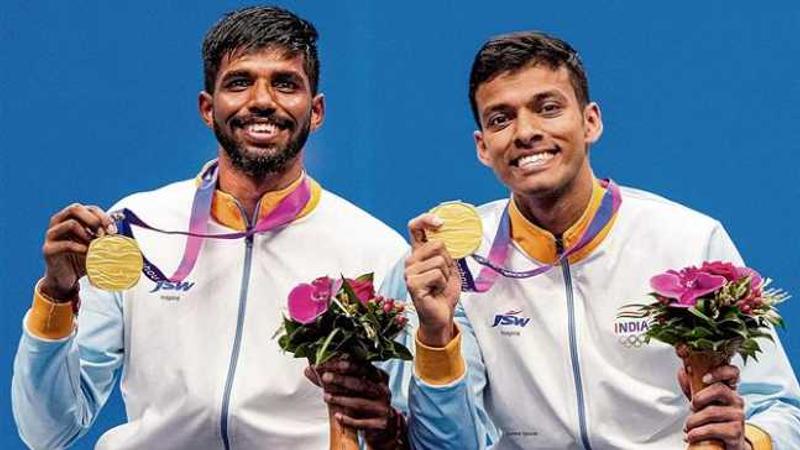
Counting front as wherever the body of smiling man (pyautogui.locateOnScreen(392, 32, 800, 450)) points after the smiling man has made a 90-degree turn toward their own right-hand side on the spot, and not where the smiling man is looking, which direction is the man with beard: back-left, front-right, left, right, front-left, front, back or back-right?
front

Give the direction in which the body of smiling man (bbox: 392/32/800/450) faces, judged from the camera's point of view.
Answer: toward the camera

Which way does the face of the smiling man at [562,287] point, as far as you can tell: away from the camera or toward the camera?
toward the camera

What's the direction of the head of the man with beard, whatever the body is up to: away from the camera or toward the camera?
toward the camera

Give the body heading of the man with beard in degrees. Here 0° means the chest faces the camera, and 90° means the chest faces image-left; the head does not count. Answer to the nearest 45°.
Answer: approximately 0°
